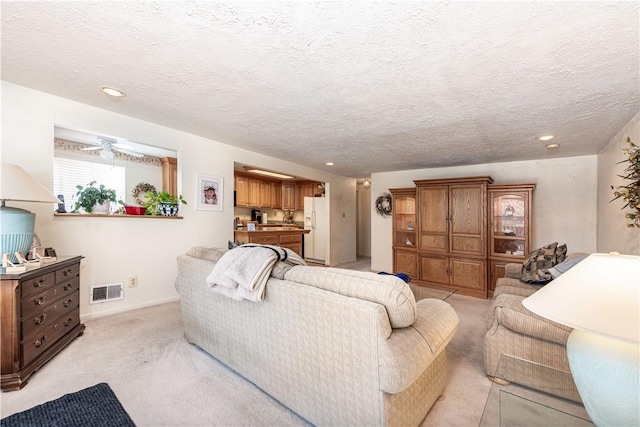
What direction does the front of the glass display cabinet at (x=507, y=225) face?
toward the camera

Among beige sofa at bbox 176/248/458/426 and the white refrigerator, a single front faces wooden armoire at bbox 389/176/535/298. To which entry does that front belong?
the beige sofa

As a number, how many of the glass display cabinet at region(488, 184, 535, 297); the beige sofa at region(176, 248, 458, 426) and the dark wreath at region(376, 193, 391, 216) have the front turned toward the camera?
2

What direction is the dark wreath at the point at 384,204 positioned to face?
toward the camera

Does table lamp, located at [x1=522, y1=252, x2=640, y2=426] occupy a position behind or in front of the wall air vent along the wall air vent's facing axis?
in front

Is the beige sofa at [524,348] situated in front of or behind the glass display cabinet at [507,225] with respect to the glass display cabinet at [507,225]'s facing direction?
in front

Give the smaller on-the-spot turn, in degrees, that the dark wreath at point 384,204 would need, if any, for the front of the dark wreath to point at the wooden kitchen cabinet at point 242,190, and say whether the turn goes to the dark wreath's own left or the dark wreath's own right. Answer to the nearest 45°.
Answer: approximately 90° to the dark wreath's own right

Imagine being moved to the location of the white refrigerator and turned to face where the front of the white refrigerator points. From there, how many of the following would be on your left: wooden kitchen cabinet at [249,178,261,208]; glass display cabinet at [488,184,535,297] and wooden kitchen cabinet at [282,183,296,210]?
1

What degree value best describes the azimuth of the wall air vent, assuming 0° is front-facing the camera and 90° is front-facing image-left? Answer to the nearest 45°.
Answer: approximately 315°

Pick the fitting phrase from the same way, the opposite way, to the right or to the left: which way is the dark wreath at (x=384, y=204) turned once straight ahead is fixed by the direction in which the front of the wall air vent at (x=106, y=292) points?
to the right

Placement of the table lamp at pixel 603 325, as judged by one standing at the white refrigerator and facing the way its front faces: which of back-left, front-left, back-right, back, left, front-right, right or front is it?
front-left

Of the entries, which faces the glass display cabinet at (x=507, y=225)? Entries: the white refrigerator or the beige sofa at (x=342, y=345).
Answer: the beige sofa

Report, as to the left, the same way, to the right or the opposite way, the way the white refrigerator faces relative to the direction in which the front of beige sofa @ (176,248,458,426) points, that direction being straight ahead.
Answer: the opposite way

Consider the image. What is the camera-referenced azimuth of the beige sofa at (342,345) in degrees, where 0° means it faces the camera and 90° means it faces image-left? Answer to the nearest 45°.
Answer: approximately 225°

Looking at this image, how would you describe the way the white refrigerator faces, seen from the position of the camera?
facing the viewer and to the left of the viewer

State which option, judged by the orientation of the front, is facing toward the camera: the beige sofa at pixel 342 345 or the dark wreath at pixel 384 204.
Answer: the dark wreath

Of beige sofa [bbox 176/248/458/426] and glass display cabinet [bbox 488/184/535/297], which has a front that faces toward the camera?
the glass display cabinet

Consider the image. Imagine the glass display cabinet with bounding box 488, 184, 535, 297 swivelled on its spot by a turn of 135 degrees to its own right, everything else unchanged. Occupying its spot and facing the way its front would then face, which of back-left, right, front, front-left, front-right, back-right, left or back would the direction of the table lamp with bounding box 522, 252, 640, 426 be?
back-left

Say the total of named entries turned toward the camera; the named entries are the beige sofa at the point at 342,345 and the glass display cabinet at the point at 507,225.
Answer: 1

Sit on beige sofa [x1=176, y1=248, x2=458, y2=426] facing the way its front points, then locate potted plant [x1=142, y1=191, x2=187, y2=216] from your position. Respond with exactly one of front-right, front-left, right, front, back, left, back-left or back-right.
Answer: left
